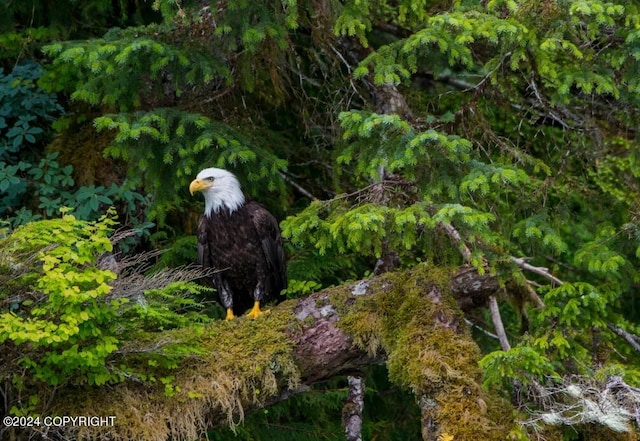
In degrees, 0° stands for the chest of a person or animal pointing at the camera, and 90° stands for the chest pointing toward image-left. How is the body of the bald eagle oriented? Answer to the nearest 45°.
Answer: approximately 45°
